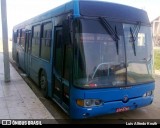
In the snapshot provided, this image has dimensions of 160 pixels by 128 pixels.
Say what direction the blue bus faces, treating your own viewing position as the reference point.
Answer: facing the viewer and to the right of the viewer
